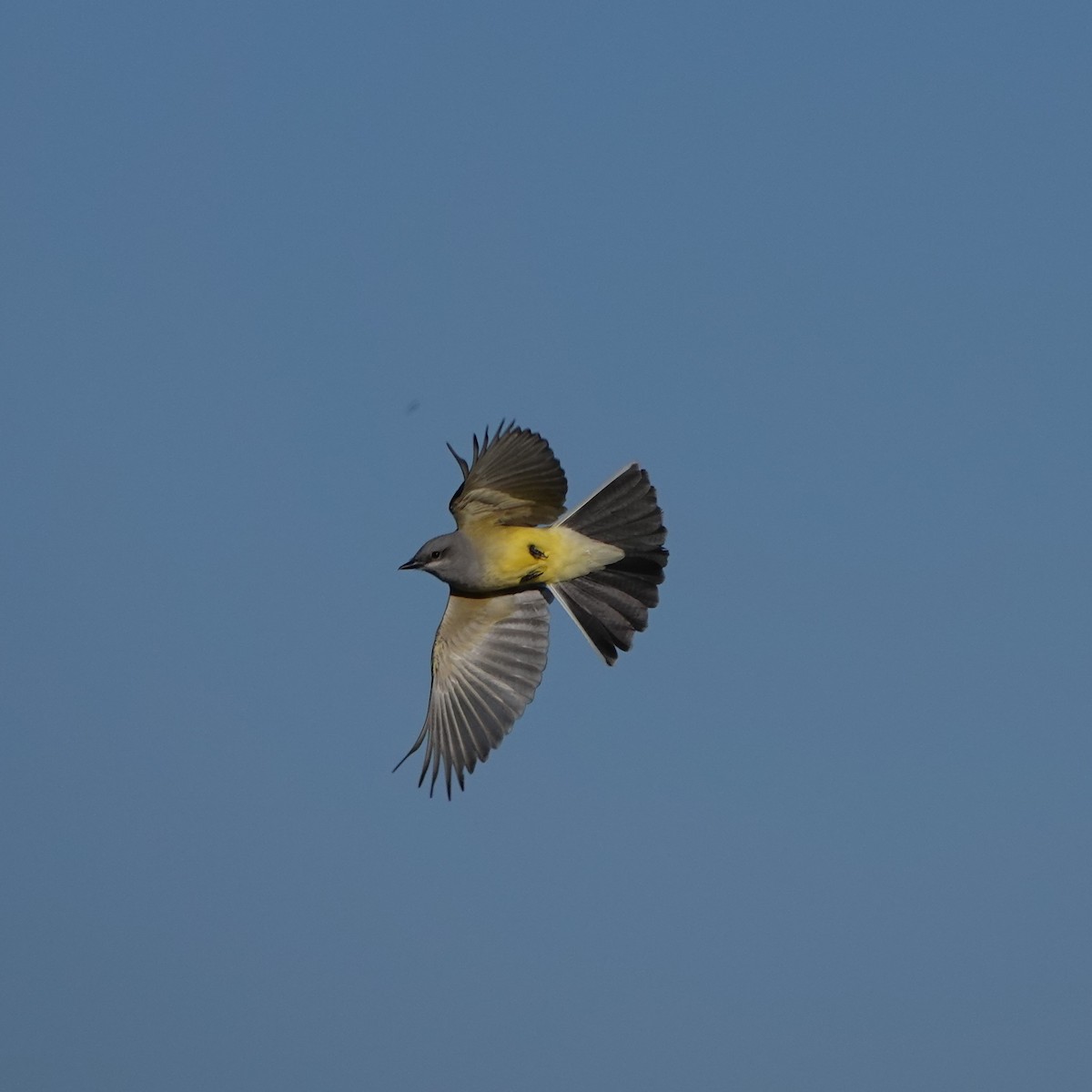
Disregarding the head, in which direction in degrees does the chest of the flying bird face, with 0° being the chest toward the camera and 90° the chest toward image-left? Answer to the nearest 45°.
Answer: approximately 90°
